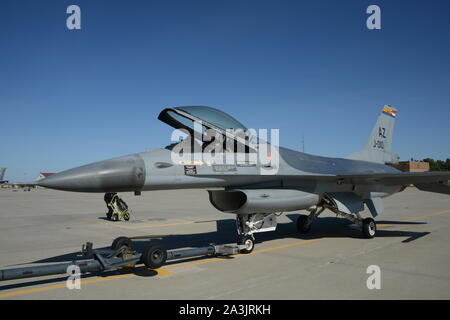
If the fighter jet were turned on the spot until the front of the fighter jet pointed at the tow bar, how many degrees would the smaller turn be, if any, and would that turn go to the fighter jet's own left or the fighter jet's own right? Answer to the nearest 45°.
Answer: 0° — it already faces it

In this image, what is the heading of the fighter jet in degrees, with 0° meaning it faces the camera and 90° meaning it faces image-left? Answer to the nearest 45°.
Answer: approximately 45°
